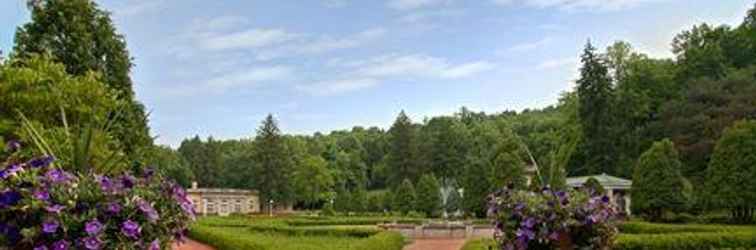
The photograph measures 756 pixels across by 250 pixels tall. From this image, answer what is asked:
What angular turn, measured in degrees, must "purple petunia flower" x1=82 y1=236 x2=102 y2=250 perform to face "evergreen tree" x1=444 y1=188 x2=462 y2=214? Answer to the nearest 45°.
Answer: approximately 135° to its left

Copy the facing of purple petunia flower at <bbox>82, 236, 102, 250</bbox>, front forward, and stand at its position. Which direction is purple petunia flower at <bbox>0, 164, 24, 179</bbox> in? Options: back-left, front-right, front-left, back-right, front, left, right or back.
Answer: back-right

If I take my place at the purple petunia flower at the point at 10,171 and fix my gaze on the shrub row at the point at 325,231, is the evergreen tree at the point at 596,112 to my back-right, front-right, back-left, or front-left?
front-right

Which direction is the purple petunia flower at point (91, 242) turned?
toward the camera

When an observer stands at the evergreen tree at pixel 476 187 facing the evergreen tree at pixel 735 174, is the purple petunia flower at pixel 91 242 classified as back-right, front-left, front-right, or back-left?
front-right

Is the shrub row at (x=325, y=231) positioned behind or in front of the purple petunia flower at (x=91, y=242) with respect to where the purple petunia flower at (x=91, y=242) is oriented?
behind

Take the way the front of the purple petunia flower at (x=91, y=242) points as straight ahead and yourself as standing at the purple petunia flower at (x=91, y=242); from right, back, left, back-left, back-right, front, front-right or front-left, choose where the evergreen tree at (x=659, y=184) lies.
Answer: back-left

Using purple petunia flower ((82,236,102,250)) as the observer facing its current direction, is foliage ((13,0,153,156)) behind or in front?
behind

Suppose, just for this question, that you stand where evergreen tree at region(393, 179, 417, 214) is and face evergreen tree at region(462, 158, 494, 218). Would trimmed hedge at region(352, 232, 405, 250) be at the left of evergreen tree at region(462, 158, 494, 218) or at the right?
right
